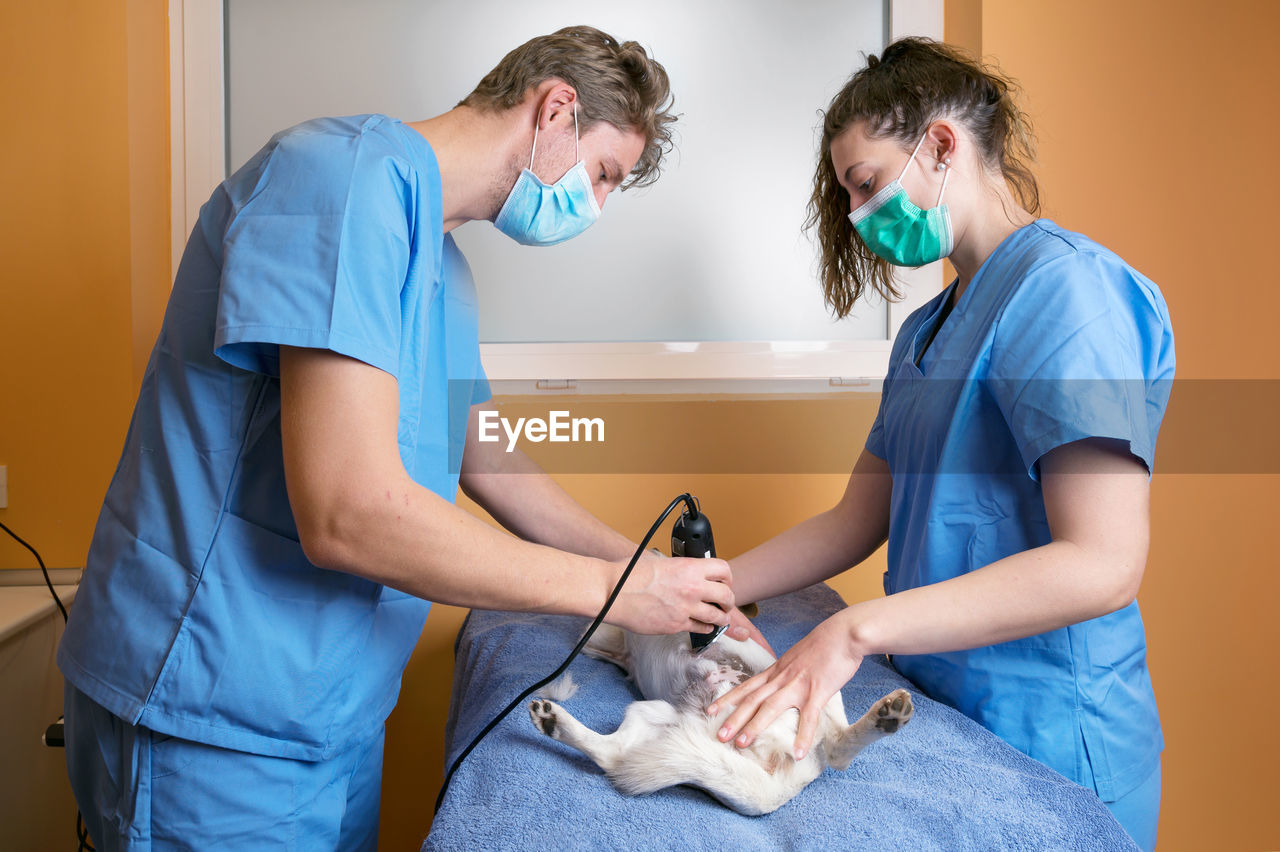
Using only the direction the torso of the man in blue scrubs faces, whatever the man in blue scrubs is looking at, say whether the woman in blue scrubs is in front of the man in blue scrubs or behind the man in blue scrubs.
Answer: in front

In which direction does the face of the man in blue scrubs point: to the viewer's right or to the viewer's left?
to the viewer's right

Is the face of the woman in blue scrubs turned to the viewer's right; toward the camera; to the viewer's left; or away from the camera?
to the viewer's left

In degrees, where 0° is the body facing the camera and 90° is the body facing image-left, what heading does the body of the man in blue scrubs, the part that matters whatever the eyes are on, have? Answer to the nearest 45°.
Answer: approximately 270°
